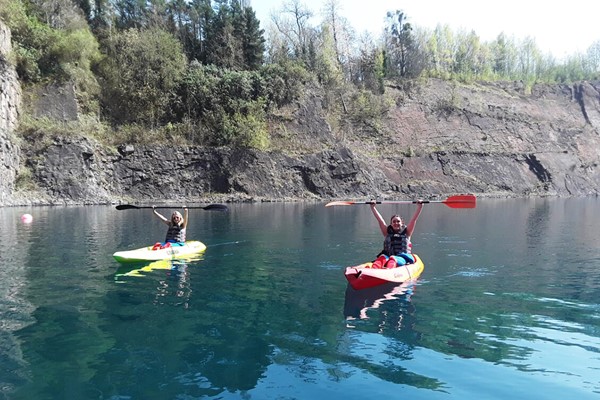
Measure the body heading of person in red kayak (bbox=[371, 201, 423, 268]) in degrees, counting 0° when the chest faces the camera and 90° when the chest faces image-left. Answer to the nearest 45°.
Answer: approximately 0°

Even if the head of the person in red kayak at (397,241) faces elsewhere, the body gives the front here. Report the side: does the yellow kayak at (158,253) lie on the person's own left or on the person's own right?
on the person's own right
